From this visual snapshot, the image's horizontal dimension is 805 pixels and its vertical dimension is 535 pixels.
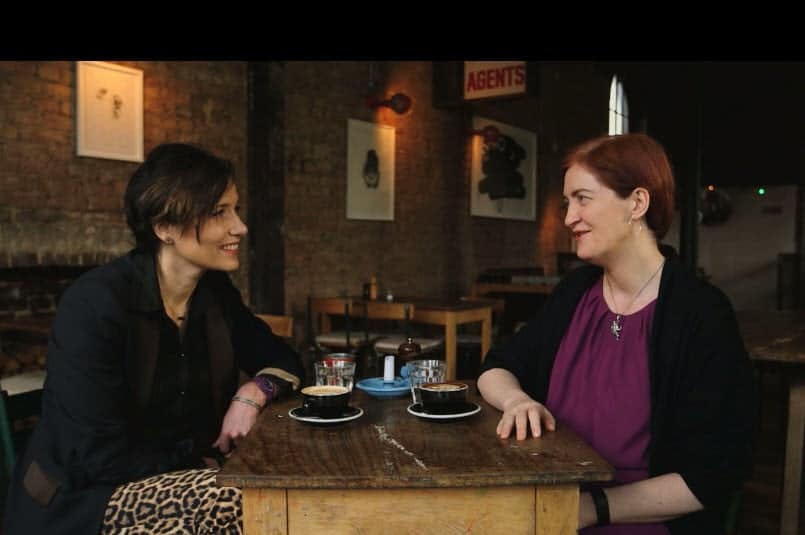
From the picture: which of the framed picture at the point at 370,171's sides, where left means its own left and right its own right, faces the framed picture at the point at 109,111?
right

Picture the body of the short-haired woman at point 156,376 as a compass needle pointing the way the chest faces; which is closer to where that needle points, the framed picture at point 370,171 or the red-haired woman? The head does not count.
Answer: the red-haired woman

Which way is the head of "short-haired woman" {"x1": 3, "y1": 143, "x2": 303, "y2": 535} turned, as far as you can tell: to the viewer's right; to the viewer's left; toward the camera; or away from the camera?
to the viewer's right

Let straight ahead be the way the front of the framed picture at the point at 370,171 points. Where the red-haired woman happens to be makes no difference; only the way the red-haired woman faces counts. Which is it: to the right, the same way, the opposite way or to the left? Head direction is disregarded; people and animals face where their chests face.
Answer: to the right

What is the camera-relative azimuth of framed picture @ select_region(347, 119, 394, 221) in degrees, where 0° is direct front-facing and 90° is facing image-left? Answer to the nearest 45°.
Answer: approximately 315°

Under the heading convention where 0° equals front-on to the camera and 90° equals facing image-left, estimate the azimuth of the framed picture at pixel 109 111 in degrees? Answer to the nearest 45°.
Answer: approximately 315°
